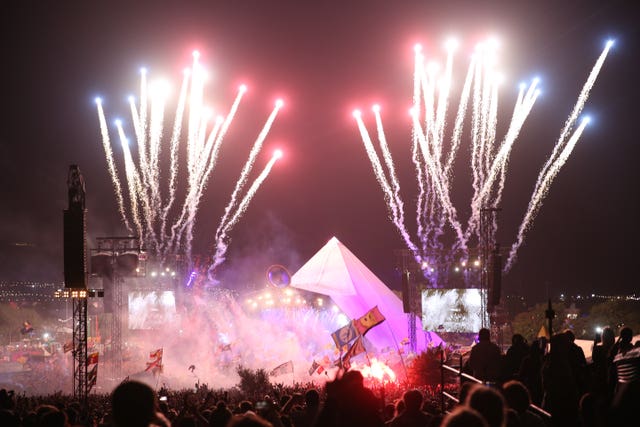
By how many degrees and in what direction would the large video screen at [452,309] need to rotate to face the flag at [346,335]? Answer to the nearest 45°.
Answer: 0° — it already faces it

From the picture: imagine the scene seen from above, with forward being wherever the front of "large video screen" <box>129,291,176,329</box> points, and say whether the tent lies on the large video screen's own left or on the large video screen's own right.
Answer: on the large video screen's own left

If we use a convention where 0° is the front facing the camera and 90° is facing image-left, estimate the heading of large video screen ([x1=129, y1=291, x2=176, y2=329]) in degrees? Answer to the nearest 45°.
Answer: approximately 0°

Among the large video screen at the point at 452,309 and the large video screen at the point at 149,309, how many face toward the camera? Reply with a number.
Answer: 2

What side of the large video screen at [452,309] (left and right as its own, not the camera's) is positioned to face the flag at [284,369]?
front

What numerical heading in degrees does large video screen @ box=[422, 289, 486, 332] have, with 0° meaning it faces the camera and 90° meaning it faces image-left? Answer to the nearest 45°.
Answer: approximately 0°

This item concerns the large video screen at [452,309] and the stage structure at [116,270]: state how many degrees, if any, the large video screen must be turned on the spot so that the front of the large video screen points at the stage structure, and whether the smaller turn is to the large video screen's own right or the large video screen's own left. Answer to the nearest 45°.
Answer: approximately 45° to the large video screen's own right

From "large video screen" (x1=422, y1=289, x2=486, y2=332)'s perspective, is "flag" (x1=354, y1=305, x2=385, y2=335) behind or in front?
in front

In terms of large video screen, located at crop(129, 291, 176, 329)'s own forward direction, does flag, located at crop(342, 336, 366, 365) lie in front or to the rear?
in front
